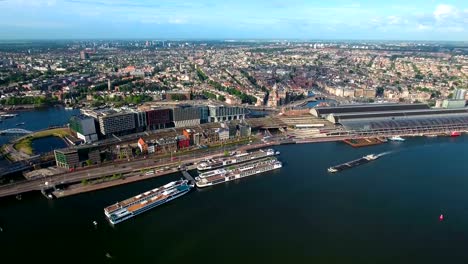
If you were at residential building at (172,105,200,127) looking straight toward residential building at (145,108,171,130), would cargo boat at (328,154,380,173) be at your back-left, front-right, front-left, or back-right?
back-left

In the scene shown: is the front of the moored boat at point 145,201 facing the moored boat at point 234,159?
yes

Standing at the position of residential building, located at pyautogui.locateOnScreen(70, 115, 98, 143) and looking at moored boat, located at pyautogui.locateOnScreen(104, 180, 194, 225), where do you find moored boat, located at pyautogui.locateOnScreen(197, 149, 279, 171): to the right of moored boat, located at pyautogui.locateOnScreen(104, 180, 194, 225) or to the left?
left

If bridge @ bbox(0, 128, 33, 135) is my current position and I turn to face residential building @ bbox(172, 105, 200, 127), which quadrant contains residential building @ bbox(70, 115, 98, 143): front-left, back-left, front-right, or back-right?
front-right

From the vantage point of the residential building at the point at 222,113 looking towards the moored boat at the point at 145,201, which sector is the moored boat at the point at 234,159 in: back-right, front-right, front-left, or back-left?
front-left

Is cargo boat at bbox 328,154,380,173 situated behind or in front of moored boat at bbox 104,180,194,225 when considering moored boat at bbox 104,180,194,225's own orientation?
in front

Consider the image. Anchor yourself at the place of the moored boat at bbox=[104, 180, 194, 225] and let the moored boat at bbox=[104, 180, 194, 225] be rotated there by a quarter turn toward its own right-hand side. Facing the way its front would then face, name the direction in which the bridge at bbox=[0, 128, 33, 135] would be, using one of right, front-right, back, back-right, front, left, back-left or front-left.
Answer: back

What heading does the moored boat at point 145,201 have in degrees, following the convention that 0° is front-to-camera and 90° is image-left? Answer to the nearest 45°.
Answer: approximately 225°

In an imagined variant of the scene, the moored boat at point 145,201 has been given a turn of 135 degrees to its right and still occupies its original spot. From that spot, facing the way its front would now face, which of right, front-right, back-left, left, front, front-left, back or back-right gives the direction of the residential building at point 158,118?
back

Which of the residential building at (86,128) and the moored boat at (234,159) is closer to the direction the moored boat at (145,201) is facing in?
the moored boat

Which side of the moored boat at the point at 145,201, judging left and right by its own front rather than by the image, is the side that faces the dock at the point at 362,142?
front

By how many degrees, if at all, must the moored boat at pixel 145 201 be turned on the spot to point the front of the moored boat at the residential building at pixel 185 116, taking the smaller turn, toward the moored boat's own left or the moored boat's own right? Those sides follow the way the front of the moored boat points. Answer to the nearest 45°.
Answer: approximately 45° to the moored boat's own left

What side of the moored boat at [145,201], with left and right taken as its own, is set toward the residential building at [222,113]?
front

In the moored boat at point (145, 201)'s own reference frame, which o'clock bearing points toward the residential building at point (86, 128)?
The residential building is roughly at 10 o'clock from the moored boat.
